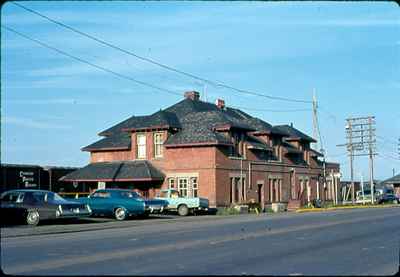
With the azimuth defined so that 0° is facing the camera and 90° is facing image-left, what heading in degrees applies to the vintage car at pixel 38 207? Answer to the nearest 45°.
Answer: approximately 135°

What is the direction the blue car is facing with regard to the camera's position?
facing away from the viewer and to the left of the viewer

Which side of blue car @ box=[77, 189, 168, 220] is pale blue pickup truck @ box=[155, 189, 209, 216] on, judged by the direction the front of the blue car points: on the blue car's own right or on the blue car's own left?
on the blue car's own right

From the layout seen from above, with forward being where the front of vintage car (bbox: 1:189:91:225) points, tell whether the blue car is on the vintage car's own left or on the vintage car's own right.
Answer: on the vintage car's own right
